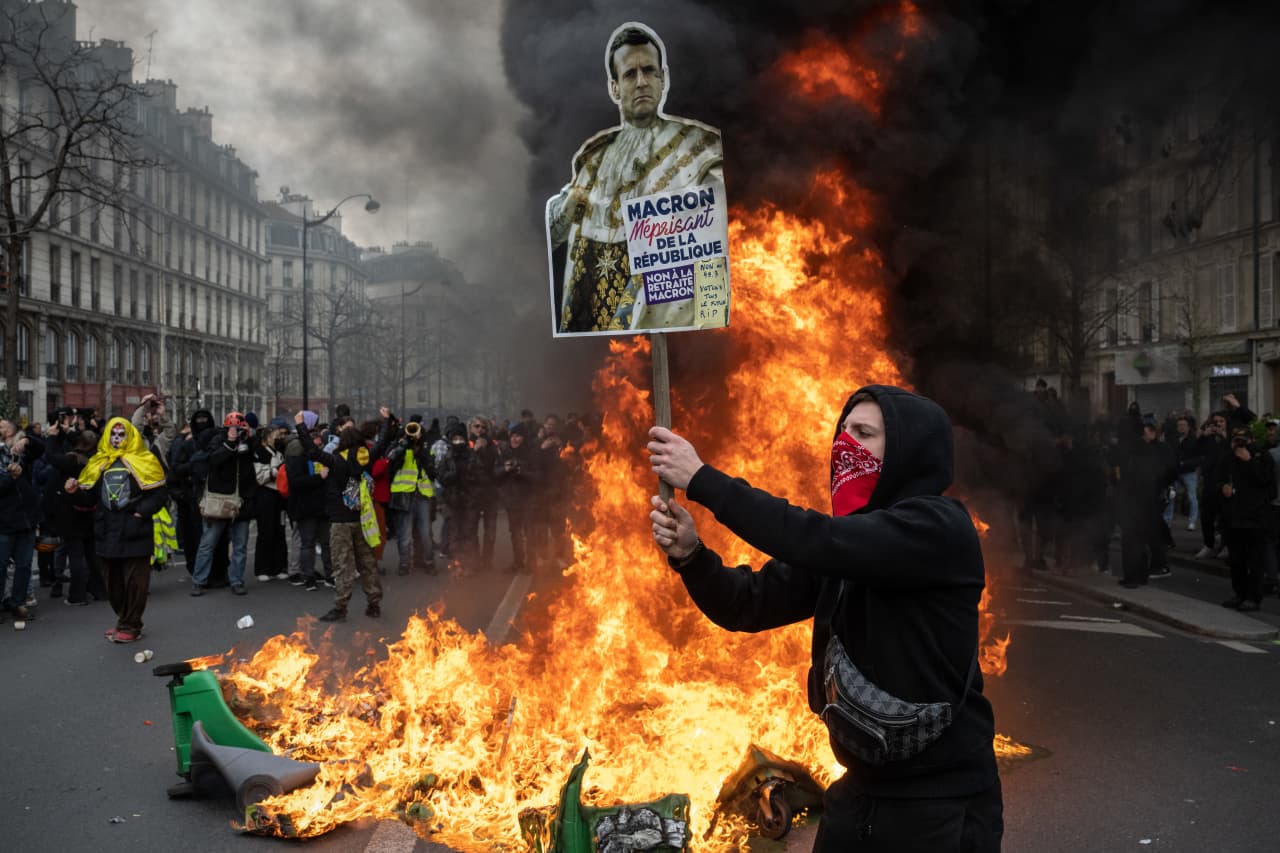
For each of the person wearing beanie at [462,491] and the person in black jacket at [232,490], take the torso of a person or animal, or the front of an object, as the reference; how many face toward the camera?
2

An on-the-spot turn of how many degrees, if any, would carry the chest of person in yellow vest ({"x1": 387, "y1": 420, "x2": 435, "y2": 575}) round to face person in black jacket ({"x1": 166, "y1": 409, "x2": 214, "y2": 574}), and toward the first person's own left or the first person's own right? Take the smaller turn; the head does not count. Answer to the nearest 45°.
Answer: approximately 90° to the first person's own right

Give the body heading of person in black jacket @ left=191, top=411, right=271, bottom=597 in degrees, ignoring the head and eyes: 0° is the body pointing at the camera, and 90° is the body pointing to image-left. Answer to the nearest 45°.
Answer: approximately 0°

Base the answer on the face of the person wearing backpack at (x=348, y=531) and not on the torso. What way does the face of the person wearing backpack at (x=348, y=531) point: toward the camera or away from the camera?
away from the camera

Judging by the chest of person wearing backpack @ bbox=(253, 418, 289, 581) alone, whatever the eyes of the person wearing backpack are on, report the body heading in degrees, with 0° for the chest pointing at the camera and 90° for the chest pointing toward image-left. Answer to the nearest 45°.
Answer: approximately 315°

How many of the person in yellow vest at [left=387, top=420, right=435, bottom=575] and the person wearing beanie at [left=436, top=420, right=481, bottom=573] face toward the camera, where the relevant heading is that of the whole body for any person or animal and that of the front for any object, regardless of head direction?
2

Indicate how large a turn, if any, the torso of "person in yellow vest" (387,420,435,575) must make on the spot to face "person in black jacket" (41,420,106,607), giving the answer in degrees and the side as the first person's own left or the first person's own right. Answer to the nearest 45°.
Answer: approximately 90° to the first person's own right
